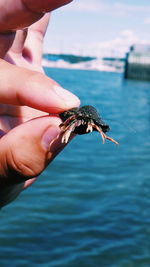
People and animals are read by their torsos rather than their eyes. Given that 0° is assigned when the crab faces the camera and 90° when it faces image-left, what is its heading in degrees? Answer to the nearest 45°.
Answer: approximately 0°
